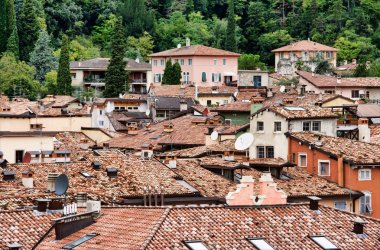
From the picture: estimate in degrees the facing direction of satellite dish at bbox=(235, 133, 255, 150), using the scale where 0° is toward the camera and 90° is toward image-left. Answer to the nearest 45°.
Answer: approximately 45°

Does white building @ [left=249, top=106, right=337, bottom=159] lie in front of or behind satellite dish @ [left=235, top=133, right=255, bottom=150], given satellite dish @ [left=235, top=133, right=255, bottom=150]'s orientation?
behind
